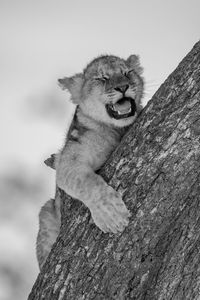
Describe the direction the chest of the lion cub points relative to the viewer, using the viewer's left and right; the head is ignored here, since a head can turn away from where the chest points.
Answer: facing the viewer and to the right of the viewer
